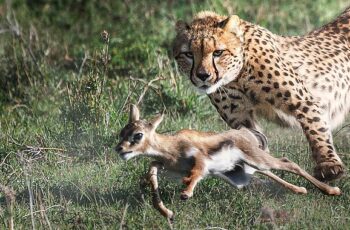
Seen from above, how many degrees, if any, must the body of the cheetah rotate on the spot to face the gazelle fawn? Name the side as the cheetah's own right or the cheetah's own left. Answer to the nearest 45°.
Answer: approximately 45° to the cheetah's own left

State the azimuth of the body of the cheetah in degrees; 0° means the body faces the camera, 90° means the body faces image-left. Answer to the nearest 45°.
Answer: approximately 45°

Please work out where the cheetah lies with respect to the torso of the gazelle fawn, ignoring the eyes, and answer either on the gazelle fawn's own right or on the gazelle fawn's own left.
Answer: on the gazelle fawn's own right

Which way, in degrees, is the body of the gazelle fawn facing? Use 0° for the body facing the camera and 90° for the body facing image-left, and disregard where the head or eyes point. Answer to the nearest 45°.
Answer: approximately 90°
